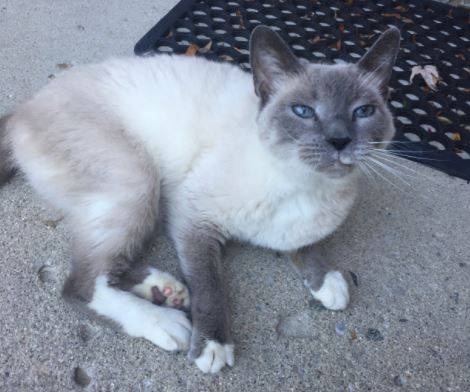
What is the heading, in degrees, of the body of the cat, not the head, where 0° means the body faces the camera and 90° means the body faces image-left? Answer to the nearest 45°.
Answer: approximately 315°

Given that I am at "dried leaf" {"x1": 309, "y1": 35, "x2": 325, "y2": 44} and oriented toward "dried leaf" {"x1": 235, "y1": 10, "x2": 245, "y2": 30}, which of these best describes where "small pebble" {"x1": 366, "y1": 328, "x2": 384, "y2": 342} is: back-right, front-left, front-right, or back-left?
back-left

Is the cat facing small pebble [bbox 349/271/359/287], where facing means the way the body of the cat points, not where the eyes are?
yes

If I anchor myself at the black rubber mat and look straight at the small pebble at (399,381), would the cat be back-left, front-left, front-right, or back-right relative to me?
front-right

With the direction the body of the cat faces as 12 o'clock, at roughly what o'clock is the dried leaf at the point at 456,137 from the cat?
The dried leaf is roughly at 10 o'clock from the cat.

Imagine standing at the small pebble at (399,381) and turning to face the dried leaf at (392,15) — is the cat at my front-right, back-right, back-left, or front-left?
front-left

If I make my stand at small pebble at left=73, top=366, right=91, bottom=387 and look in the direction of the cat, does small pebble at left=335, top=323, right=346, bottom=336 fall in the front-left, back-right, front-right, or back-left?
front-right

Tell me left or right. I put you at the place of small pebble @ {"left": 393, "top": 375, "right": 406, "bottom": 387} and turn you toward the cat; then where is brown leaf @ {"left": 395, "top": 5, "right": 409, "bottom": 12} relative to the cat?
right

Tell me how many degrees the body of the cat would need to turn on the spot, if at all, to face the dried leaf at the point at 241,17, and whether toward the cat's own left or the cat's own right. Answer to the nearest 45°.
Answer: approximately 135° to the cat's own left

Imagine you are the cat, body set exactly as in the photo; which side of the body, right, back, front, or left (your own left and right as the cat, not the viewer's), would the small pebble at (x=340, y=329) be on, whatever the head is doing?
front

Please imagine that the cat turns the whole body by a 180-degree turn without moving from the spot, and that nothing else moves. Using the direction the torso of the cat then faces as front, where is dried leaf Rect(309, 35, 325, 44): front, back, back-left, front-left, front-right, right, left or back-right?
right

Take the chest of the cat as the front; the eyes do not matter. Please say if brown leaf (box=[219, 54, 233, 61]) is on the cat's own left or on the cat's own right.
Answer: on the cat's own left

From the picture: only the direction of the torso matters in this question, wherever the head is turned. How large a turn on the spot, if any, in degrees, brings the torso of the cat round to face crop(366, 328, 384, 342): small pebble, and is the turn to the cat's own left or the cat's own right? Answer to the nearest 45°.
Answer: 0° — it already faces it

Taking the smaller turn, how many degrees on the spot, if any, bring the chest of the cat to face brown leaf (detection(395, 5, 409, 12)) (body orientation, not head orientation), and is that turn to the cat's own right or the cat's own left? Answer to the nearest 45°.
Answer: approximately 90° to the cat's own left

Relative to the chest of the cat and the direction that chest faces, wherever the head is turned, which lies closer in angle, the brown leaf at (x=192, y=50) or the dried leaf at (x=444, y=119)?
the dried leaf

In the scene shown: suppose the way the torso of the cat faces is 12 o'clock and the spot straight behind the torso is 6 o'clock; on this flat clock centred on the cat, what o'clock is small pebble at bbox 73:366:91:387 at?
The small pebble is roughly at 3 o'clock from the cat.

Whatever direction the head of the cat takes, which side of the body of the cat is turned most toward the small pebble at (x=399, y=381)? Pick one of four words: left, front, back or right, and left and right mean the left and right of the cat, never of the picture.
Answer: front

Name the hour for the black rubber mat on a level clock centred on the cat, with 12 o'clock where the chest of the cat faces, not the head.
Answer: The black rubber mat is roughly at 9 o'clock from the cat.
